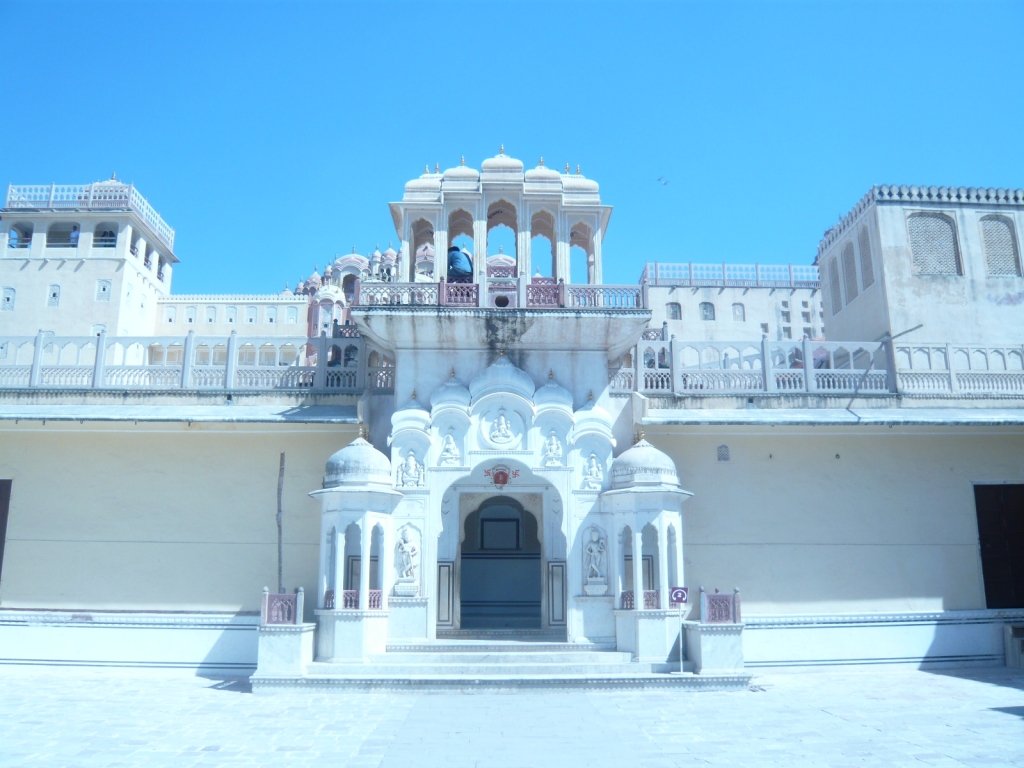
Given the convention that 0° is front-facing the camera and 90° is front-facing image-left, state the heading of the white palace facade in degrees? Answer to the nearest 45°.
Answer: approximately 0°
